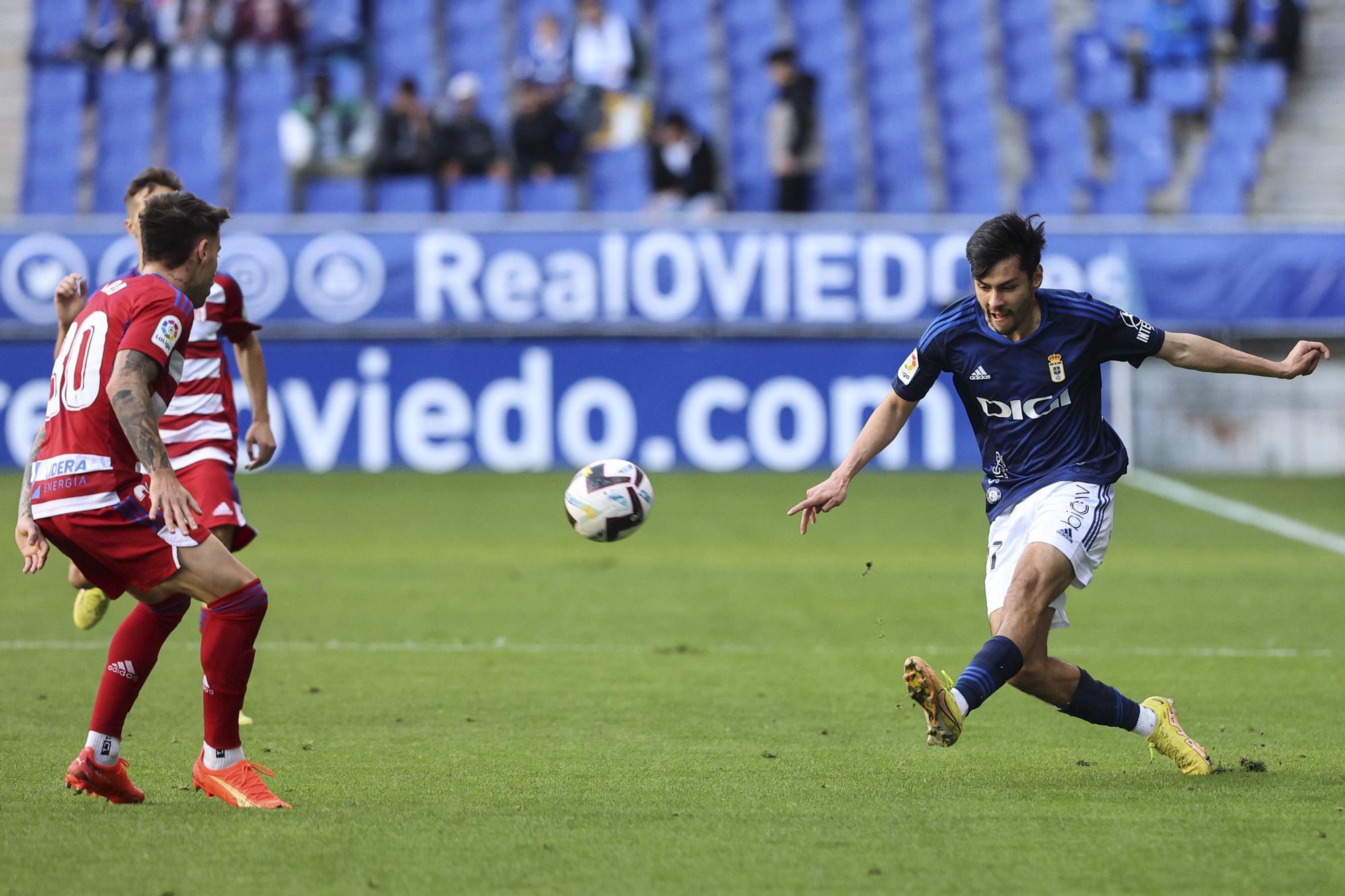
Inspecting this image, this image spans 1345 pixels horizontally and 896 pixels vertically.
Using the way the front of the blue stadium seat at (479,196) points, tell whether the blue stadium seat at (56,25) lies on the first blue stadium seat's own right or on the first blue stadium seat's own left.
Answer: on the first blue stadium seat's own right

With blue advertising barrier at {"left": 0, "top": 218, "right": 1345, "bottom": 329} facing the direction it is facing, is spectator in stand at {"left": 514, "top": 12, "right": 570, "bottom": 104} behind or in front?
behind

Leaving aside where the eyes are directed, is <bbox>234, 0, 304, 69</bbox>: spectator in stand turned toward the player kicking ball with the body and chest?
yes

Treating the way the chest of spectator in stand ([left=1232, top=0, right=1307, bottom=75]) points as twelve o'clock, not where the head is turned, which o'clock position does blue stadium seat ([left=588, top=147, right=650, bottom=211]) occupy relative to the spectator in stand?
The blue stadium seat is roughly at 2 o'clock from the spectator in stand.

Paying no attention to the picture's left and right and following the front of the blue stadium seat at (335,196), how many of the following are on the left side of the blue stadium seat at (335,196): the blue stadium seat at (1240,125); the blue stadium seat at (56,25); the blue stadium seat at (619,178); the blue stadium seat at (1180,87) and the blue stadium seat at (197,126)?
3

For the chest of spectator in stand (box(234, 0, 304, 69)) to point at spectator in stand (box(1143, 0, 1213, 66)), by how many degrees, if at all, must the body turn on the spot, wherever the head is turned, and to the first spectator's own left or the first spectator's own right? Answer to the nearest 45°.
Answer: approximately 90° to the first spectator's own left

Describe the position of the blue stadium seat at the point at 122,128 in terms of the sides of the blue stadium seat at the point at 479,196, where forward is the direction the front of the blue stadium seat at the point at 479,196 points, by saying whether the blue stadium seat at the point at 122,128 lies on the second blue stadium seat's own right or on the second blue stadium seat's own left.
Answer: on the second blue stadium seat's own right

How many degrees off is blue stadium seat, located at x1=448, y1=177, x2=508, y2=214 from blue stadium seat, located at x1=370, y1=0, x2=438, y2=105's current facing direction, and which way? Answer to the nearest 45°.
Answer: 0° — it already faces it

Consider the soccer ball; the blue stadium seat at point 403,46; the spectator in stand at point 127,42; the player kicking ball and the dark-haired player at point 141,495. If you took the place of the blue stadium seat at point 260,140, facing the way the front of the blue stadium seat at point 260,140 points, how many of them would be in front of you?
3
